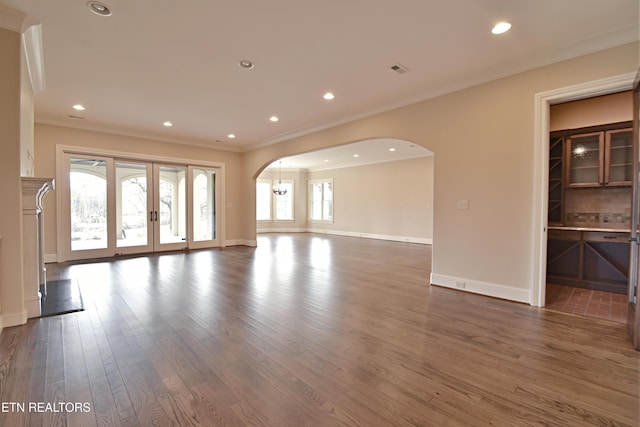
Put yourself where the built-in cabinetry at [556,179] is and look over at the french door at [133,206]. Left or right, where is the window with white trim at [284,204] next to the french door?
right

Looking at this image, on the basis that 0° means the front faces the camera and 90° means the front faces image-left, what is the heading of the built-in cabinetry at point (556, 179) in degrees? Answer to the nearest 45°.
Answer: approximately 0°

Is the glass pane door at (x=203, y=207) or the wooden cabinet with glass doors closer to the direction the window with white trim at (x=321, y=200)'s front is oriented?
the glass pane door

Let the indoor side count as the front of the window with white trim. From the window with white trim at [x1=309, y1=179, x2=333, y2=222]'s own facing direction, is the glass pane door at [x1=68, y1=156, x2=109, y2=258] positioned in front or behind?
in front

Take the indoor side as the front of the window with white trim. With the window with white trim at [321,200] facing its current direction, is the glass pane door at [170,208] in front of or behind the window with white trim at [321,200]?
in front

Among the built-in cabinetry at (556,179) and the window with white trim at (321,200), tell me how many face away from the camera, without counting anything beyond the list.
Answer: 0

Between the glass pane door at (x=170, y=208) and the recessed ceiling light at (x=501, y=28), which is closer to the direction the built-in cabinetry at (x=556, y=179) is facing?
the recessed ceiling light

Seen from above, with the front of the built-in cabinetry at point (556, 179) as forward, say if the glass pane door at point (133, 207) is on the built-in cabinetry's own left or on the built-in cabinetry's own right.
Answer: on the built-in cabinetry's own right

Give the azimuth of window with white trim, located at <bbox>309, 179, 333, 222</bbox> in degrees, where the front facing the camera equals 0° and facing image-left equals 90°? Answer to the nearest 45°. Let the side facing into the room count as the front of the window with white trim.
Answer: approximately 45°
